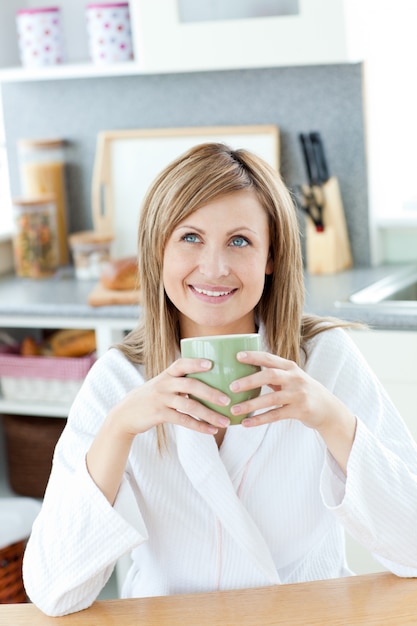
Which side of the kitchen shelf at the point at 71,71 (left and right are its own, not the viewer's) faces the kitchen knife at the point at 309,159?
left

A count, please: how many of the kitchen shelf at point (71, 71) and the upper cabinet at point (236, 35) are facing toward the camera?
2

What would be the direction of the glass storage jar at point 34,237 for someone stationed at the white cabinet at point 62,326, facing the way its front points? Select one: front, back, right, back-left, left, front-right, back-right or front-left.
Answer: back

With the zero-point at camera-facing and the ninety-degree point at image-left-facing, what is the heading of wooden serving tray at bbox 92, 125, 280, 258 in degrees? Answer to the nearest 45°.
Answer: approximately 0°

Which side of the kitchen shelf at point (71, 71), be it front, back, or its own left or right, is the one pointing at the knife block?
left

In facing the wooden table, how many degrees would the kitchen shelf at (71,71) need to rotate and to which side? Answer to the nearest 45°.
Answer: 0° — it already faces it
